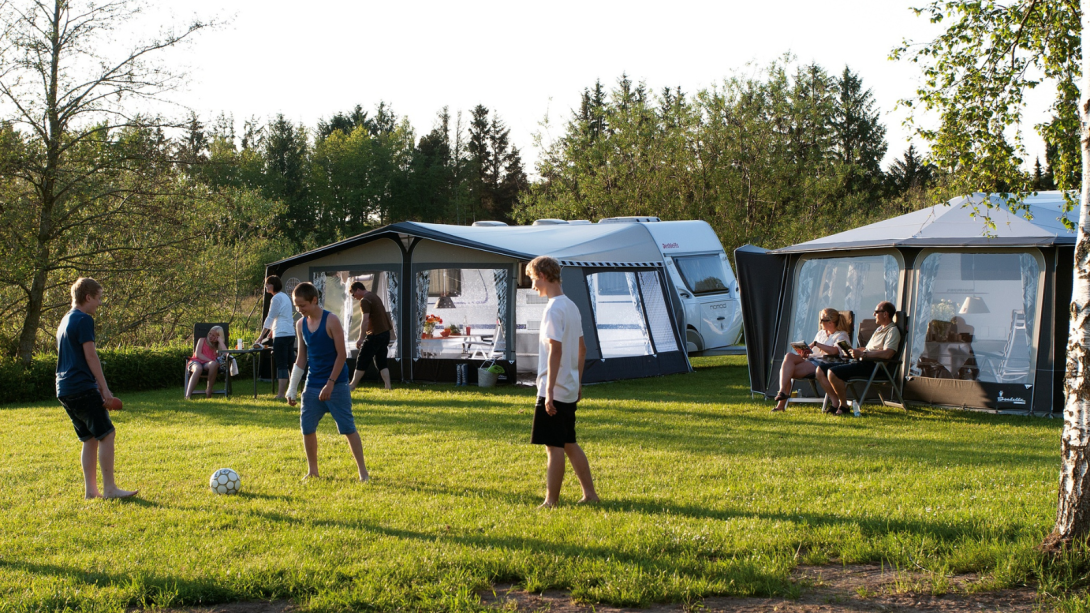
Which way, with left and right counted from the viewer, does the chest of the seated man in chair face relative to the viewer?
facing to the left of the viewer

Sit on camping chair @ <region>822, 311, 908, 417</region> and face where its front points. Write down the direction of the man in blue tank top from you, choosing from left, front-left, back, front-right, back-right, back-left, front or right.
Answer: front-left

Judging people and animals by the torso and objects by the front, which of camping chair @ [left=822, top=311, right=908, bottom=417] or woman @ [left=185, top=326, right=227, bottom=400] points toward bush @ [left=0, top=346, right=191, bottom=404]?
the camping chair

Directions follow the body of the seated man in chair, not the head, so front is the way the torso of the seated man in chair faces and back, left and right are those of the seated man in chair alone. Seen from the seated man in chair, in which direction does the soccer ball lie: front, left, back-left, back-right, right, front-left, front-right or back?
front-left

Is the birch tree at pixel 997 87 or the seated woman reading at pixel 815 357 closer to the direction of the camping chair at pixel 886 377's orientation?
the seated woman reading

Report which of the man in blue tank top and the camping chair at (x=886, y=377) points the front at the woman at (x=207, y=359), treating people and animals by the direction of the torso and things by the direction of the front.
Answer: the camping chair

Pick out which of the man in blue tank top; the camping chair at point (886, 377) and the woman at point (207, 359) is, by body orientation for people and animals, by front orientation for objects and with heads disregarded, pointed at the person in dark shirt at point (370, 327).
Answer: the camping chair

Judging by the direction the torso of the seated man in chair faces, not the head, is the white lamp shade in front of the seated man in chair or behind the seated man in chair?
behind

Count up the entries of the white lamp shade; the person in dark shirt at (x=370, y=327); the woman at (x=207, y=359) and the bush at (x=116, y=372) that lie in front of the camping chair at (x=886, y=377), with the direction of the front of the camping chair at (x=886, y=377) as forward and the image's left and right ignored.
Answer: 3

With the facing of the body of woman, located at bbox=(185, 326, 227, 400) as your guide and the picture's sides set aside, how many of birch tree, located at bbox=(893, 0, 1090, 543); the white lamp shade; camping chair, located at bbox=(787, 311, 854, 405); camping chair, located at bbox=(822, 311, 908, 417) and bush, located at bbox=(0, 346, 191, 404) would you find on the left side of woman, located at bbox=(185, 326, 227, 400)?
4

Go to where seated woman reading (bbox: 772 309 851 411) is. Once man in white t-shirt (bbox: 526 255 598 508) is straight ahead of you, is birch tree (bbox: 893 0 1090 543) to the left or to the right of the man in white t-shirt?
left

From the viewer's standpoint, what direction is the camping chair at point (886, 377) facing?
to the viewer's left

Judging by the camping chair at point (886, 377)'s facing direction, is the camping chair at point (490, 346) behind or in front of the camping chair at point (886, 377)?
in front

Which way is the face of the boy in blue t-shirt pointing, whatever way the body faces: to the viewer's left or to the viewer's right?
to the viewer's right

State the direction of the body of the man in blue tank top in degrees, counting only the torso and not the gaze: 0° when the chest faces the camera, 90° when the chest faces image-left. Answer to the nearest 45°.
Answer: approximately 45°
